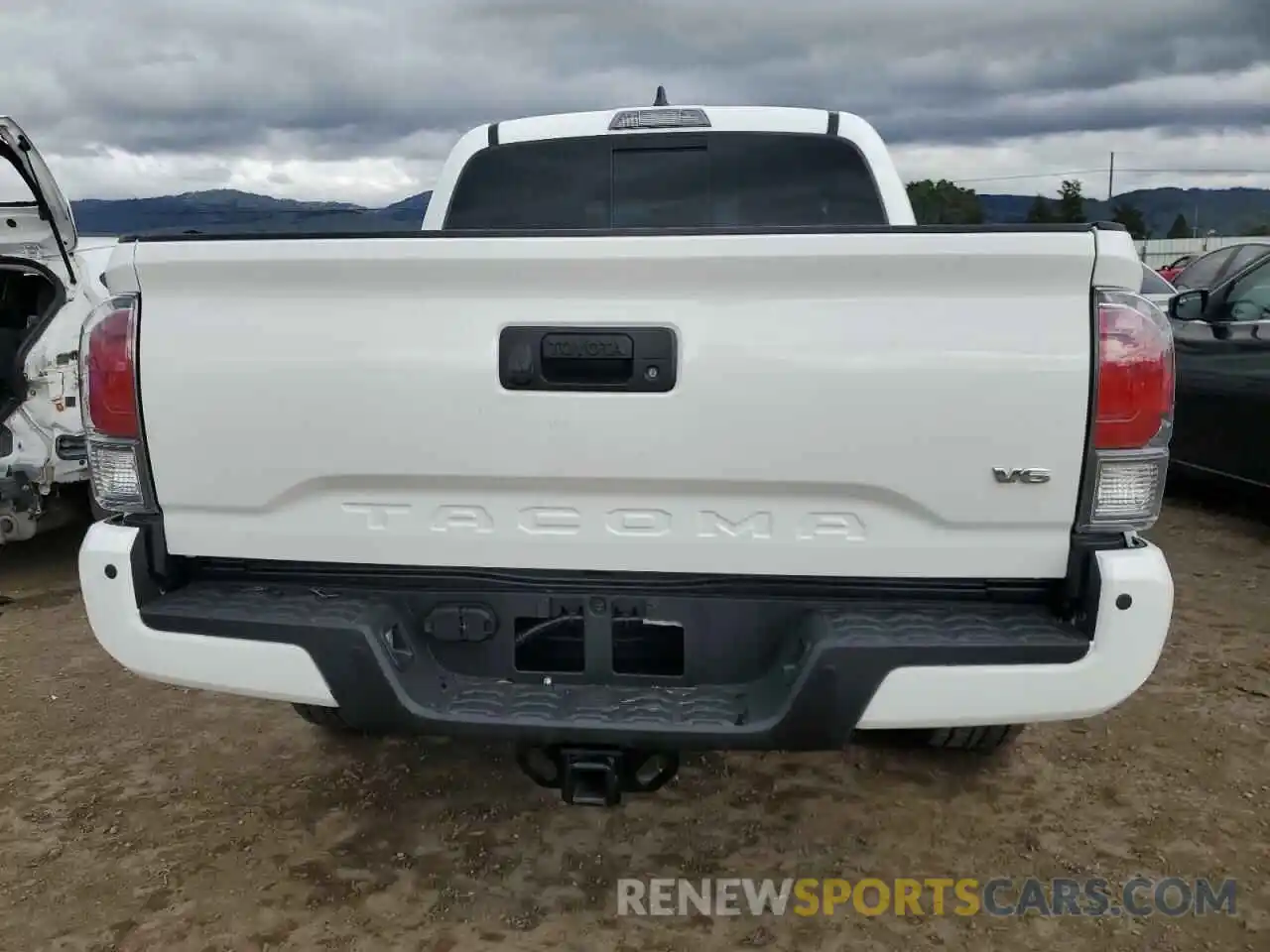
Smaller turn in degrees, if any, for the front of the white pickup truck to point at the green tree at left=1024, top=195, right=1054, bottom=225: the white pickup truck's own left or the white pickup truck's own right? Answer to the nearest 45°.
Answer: approximately 45° to the white pickup truck's own right

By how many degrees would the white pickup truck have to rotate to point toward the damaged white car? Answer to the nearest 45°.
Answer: approximately 45° to its left

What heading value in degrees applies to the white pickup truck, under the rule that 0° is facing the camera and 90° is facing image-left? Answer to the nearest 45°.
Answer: approximately 180°
